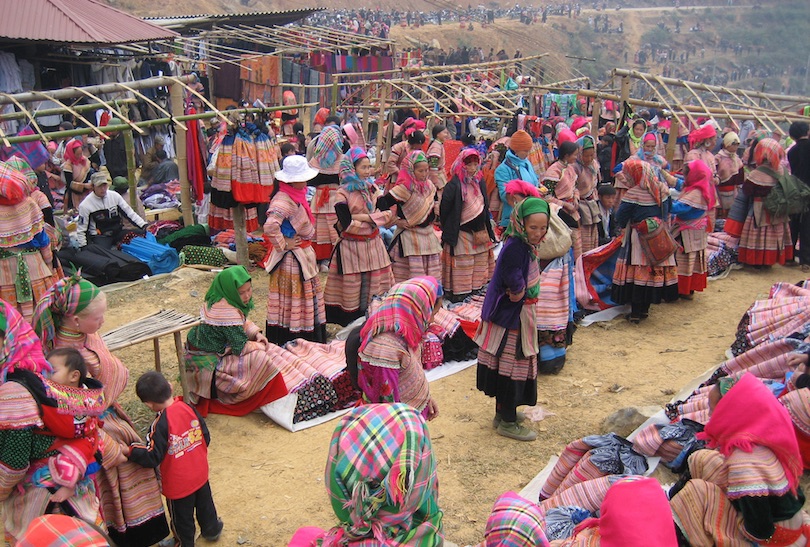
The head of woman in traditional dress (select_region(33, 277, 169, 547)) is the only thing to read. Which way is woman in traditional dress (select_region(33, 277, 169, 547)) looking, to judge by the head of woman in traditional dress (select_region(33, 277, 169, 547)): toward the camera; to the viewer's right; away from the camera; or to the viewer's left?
to the viewer's right

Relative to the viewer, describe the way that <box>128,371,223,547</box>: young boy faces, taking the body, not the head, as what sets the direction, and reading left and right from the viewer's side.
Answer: facing away from the viewer and to the left of the viewer

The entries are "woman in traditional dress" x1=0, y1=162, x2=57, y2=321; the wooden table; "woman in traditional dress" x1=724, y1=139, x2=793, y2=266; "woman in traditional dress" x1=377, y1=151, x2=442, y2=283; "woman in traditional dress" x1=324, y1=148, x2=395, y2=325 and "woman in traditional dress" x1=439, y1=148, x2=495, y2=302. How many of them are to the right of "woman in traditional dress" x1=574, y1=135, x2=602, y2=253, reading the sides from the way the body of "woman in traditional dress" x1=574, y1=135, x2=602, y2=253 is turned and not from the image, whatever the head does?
5

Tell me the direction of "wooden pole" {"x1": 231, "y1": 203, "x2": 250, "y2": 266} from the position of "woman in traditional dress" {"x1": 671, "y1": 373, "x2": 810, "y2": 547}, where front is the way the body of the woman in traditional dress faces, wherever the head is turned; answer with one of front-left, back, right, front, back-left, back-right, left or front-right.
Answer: front-right

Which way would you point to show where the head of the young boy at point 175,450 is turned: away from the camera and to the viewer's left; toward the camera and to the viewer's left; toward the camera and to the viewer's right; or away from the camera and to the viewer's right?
away from the camera and to the viewer's left

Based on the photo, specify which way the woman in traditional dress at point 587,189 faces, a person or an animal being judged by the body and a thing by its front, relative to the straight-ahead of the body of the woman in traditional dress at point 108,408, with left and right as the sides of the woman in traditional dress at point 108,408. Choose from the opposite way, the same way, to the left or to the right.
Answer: to the right

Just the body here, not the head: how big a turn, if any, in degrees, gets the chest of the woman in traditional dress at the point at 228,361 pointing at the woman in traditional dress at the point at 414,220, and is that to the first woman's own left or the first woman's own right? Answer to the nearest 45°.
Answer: approximately 45° to the first woman's own left

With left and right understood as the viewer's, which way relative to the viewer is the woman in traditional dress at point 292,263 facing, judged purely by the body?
facing the viewer and to the right of the viewer

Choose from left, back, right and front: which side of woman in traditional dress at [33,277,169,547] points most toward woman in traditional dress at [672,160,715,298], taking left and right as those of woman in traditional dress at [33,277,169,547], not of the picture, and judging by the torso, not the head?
front

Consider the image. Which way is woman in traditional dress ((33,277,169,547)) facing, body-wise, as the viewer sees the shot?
to the viewer's right

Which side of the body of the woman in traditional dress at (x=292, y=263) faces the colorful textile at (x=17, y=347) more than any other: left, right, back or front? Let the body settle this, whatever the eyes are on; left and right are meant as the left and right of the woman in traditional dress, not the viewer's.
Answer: right
